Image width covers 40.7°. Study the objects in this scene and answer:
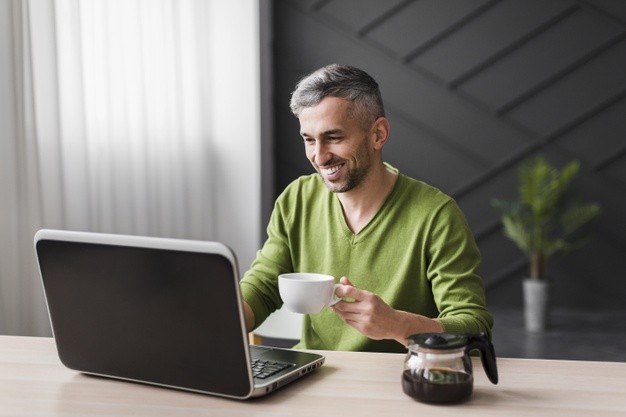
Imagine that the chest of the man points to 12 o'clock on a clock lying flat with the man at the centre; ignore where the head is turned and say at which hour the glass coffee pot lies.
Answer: The glass coffee pot is roughly at 10 o'clock from the man.

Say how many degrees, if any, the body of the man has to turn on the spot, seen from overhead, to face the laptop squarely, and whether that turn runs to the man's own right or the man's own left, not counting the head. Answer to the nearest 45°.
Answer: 0° — they already face it

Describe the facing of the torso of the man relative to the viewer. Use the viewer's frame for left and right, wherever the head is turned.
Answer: facing the viewer and to the left of the viewer

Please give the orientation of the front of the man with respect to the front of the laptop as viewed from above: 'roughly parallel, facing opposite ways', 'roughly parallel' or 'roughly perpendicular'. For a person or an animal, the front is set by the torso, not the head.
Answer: roughly parallel, facing opposite ways

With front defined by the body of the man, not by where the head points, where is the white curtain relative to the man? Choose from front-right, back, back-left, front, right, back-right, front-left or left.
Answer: right

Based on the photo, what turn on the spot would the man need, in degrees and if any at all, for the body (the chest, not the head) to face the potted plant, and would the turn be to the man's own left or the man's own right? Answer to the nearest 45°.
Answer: approximately 135° to the man's own right

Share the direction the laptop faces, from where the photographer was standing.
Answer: facing away from the viewer and to the right of the viewer

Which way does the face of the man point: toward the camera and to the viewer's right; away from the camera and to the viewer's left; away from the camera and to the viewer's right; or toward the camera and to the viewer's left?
toward the camera and to the viewer's left

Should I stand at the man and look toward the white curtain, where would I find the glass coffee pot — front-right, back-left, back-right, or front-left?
back-left
